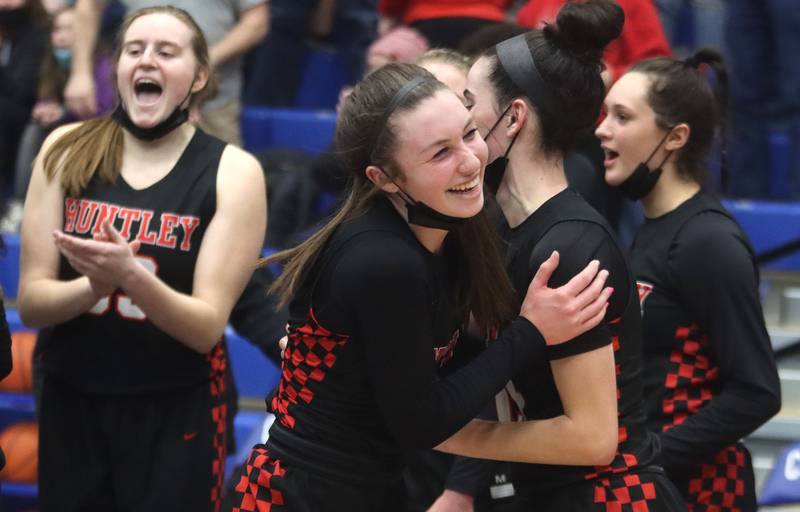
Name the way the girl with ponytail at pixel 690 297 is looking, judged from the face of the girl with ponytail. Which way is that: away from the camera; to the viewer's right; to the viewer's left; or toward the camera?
to the viewer's left

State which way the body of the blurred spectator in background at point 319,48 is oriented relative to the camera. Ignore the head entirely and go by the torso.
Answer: toward the camera

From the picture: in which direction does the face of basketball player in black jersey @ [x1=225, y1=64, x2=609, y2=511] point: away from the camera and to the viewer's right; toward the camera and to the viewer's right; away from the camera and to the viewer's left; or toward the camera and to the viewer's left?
toward the camera and to the viewer's right

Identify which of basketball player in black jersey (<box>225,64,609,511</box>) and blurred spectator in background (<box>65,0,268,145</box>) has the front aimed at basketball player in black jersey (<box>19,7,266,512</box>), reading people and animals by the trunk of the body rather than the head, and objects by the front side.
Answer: the blurred spectator in background

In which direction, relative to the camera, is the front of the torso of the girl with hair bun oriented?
to the viewer's left

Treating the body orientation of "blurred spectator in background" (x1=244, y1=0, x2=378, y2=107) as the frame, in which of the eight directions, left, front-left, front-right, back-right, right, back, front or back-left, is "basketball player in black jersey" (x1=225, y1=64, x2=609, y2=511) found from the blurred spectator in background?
front

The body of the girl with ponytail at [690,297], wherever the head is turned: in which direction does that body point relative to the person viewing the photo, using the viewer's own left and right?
facing to the left of the viewer

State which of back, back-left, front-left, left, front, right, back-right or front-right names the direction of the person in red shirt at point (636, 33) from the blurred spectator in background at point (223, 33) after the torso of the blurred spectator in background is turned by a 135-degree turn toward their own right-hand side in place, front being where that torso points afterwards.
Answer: back

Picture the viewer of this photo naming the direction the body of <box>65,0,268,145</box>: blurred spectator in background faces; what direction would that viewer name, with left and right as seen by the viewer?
facing the viewer

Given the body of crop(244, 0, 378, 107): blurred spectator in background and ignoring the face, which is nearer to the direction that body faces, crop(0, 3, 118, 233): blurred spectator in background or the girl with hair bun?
the girl with hair bun

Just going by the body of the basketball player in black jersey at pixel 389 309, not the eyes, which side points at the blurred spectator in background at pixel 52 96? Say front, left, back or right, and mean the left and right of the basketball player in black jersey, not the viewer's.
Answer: back

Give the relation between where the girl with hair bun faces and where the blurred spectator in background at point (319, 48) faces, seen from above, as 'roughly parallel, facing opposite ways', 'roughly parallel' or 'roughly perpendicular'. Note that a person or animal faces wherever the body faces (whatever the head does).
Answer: roughly perpendicular

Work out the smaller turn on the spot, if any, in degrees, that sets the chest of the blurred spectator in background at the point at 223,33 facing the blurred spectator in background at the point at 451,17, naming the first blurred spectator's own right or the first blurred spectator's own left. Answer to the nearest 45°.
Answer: approximately 45° to the first blurred spectator's own left
